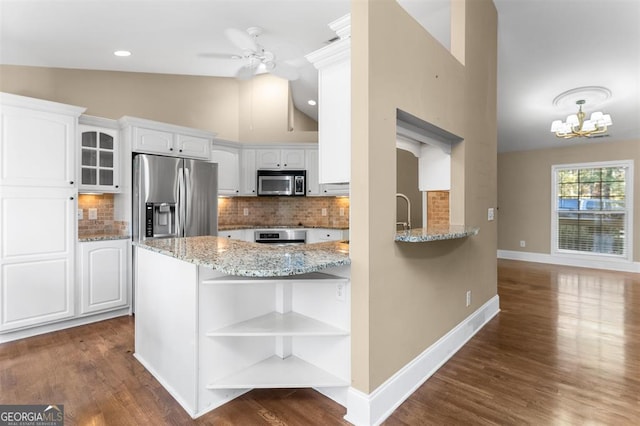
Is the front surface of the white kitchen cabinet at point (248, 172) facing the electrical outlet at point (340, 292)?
yes

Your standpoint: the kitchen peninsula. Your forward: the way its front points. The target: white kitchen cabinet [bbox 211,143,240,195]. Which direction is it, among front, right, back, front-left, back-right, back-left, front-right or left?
back

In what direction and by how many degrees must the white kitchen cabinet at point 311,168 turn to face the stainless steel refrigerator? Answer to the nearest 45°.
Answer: approximately 45° to its right

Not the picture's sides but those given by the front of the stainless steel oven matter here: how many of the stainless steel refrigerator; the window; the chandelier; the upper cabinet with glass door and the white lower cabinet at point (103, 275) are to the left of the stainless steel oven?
2

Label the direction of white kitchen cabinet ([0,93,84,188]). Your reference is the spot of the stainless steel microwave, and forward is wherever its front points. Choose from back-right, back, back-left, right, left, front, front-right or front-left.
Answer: front-right

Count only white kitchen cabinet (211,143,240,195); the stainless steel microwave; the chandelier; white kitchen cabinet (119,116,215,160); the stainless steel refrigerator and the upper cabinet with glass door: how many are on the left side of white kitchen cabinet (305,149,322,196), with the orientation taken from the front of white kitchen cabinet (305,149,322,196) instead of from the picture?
1

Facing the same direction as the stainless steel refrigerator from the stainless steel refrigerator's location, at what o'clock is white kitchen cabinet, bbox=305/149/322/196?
The white kitchen cabinet is roughly at 10 o'clock from the stainless steel refrigerator.

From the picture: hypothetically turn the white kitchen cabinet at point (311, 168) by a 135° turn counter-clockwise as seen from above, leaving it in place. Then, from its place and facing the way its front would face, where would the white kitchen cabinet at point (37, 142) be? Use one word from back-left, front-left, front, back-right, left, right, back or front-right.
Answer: back

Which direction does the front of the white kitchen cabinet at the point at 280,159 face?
toward the camera

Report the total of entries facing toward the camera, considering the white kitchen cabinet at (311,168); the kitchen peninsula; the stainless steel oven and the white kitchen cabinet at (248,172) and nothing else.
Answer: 4

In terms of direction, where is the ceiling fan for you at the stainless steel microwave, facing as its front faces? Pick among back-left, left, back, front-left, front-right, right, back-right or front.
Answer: front

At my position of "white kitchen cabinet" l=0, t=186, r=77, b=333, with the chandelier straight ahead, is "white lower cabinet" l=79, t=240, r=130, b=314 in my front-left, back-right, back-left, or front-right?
front-left

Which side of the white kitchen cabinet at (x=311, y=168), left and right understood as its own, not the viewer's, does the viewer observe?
front
